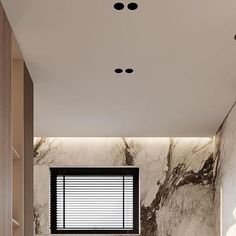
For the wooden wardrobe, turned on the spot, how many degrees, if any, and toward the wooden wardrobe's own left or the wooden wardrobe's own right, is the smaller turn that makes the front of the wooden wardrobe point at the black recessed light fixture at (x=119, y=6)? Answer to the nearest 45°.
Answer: approximately 45° to the wooden wardrobe's own right

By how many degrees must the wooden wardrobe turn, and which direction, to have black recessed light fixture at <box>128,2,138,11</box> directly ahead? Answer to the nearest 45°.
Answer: approximately 45° to its right

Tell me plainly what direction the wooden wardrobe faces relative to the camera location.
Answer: facing to the right of the viewer
